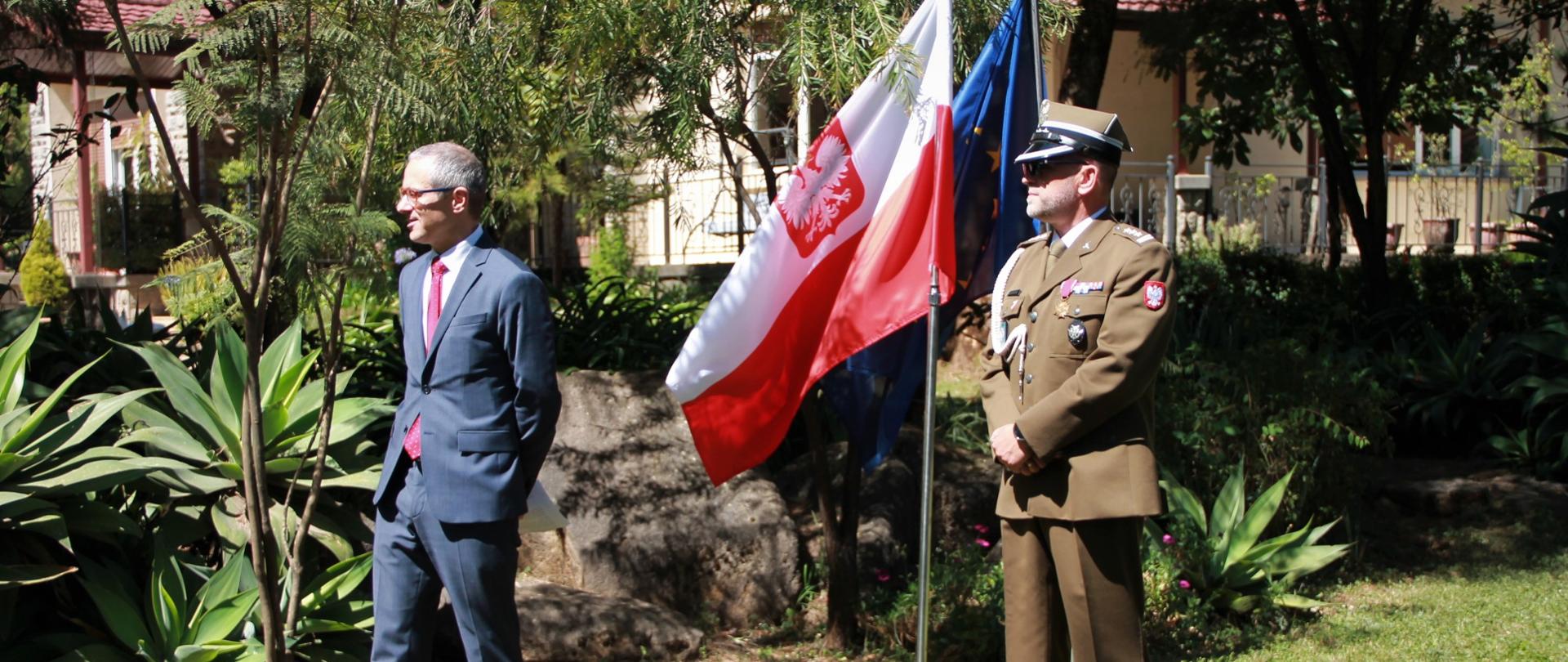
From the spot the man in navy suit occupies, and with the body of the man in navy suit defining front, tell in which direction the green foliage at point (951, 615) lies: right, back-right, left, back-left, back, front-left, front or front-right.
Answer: back

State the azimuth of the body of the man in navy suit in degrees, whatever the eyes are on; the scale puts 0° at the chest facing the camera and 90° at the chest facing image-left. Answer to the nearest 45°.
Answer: approximately 45°

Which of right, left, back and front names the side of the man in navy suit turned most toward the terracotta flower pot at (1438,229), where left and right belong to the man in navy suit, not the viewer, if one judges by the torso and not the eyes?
back

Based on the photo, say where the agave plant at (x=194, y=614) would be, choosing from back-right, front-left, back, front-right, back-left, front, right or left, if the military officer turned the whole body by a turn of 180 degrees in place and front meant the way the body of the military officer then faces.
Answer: back-left

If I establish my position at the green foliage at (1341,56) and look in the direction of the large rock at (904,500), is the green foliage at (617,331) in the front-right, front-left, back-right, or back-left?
front-right

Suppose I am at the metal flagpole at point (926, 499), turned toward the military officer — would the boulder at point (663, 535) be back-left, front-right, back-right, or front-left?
back-left

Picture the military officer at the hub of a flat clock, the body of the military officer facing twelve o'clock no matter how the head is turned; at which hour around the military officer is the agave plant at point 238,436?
The agave plant is roughly at 2 o'clock from the military officer.

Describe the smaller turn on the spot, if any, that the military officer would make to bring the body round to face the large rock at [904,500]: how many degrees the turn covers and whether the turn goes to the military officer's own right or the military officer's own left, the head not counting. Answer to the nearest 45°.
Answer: approximately 135° to the military officer's own right

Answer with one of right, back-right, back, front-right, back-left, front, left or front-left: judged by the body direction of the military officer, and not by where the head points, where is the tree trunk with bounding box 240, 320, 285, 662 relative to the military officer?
front-right

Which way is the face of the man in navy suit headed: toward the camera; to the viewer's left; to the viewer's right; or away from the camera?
to the viewer's left

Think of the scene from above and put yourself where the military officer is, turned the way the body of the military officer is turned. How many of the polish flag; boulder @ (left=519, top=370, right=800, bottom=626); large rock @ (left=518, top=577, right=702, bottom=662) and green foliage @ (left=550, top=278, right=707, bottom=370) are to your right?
4

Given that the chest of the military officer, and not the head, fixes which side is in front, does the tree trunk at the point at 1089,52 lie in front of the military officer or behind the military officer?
behind

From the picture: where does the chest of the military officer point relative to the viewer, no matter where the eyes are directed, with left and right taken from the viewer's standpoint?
facing the viewer and to the left of the viewer
